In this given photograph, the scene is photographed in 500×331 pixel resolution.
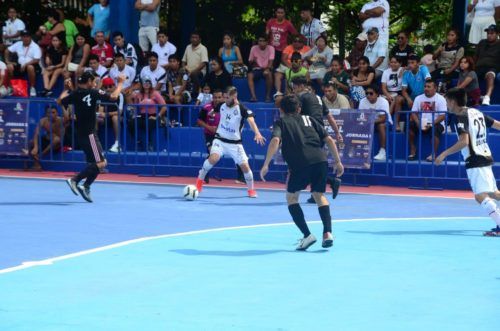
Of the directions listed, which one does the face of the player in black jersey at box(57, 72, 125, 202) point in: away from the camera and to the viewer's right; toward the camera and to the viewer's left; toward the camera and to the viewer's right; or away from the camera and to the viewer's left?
away from the camera and to the viewer's right

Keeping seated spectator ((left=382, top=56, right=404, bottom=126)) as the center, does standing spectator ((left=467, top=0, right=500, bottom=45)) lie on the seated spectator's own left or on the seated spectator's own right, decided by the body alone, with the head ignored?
on the seated spectator's own left

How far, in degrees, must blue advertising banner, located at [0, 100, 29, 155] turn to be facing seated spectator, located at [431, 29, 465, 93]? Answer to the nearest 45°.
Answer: approximately 90° to its left

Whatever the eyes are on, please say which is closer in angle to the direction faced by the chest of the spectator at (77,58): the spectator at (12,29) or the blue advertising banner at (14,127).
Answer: the blue advertising banner

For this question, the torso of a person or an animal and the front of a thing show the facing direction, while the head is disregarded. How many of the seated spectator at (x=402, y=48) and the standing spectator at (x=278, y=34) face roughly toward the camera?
2

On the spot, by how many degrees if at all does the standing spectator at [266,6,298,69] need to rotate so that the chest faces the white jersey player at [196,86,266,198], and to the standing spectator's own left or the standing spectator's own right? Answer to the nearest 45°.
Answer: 0° — they already face them

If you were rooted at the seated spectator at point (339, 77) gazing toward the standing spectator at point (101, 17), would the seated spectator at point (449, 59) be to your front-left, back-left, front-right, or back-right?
back-right

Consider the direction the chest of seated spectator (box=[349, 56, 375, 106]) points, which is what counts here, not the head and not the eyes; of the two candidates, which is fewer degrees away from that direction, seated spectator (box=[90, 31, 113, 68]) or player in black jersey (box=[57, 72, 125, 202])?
the player in black jersey
